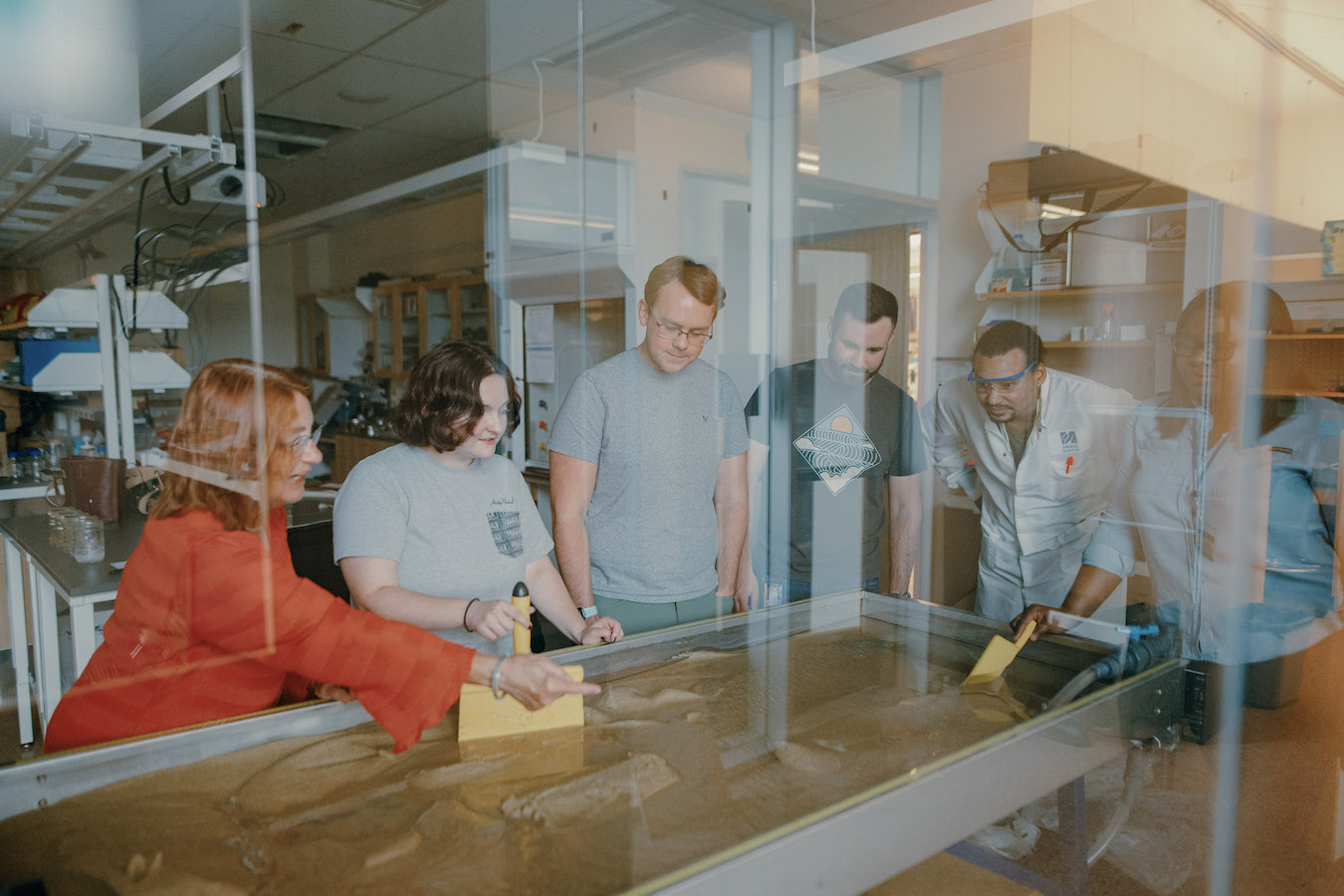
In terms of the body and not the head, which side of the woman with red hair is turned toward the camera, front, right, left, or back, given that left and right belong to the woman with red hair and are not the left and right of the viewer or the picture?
right

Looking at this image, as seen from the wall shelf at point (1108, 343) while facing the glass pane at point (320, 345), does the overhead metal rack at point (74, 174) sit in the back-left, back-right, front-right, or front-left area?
front-left

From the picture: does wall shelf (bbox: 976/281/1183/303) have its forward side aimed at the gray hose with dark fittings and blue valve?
yes

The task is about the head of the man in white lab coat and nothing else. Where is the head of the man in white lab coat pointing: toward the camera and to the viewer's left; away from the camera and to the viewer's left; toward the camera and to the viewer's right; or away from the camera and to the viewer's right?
toward the camera and to the viewer's left

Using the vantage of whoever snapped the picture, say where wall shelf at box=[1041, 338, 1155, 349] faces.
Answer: facing the viewer

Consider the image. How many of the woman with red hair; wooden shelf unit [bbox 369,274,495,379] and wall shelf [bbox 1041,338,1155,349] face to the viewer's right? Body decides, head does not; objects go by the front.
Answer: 1

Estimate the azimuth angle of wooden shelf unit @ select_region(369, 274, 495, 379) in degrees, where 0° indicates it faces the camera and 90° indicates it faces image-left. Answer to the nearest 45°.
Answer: approximately 45°

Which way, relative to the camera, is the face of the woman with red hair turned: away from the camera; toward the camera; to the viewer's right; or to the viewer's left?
to the viewer's right

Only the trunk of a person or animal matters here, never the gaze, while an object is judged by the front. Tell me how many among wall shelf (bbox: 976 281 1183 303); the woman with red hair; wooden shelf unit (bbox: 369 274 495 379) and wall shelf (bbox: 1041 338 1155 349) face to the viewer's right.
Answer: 1

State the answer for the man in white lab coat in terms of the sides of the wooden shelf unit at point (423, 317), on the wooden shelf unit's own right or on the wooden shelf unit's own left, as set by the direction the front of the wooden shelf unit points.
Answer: on the wooden shelf unit's own left

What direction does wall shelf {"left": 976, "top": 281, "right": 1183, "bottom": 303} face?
toward the camera
